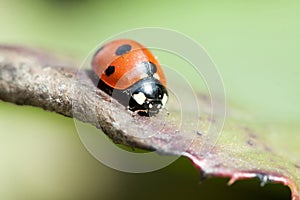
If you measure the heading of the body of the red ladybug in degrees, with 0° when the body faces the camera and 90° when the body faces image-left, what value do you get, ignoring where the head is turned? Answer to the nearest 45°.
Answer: approximately 315°
